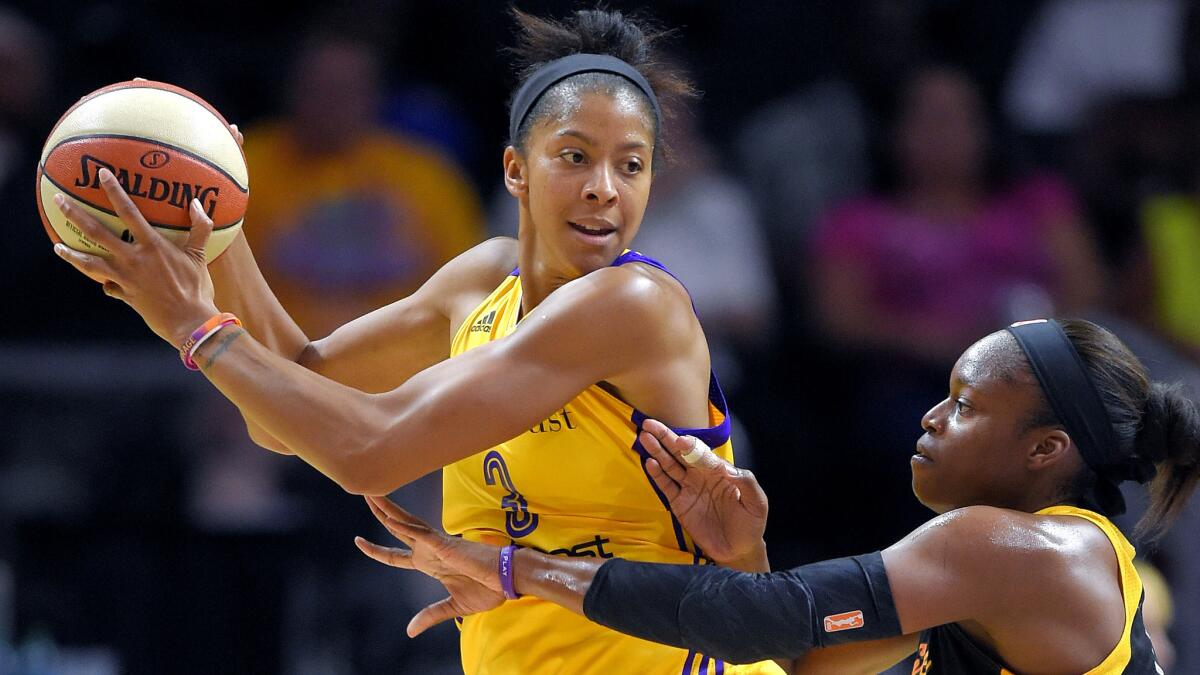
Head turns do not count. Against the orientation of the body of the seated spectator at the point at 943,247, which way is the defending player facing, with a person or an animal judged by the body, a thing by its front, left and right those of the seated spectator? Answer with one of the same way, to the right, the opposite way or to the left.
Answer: to the right

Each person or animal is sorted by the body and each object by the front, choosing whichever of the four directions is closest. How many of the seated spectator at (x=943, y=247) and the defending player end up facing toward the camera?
1

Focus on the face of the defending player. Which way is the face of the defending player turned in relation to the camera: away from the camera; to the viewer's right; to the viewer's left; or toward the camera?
to the viewer's left

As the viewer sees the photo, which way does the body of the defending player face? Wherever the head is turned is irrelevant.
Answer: to the viewer's left

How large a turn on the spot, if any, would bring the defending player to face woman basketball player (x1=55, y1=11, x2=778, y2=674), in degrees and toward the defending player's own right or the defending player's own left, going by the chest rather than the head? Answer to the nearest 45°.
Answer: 0° — they already face them

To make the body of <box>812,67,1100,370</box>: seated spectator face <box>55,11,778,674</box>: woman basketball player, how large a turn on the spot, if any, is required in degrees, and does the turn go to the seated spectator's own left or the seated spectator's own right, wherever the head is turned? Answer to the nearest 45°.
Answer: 0° — they already face them

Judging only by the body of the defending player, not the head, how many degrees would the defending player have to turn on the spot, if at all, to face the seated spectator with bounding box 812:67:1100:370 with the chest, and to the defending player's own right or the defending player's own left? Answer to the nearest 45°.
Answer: approximately 90° to the defending player's own right

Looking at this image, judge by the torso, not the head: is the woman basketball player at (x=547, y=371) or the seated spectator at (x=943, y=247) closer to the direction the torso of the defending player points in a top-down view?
the woman basketball player

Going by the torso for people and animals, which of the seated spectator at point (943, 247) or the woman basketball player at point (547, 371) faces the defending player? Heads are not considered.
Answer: the seated spectator
